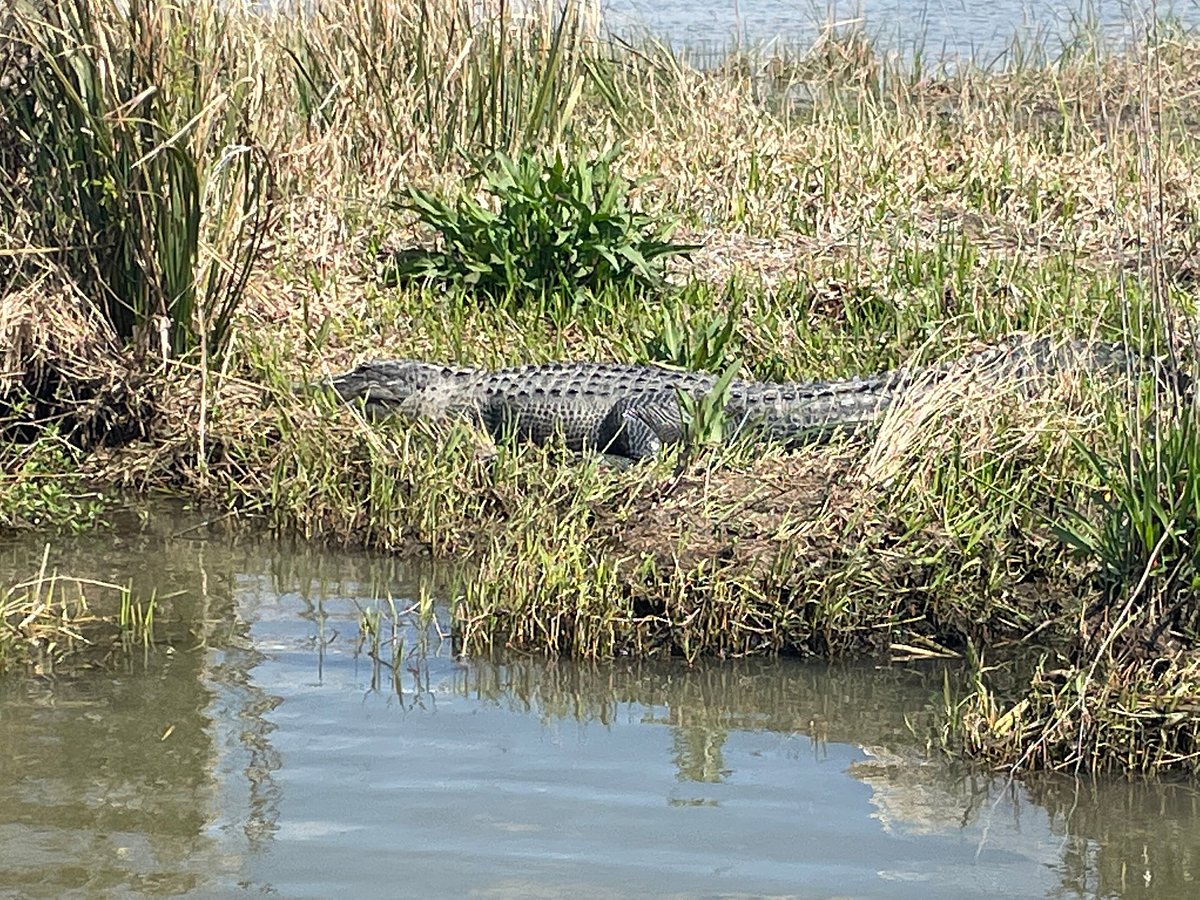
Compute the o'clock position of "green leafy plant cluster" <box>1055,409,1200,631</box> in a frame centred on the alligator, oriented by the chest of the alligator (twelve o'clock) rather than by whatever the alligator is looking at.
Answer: The green leafy plant cluster is roughly at 8 o'clock from the alligator.

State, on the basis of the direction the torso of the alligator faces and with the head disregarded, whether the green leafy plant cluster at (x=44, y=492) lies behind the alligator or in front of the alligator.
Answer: in front

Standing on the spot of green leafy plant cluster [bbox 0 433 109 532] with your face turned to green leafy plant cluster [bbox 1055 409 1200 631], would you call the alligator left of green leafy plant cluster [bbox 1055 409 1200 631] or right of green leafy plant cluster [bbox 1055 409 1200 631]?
left

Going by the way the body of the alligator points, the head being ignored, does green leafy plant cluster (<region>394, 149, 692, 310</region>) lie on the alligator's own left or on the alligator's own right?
on the alligator's own right

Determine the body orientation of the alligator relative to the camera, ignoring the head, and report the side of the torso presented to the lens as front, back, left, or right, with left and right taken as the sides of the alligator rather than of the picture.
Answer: left

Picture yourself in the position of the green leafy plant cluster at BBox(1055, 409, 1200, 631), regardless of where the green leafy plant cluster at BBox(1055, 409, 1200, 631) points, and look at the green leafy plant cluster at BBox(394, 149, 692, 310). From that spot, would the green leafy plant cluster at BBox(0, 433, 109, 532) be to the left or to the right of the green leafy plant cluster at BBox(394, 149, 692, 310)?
left
